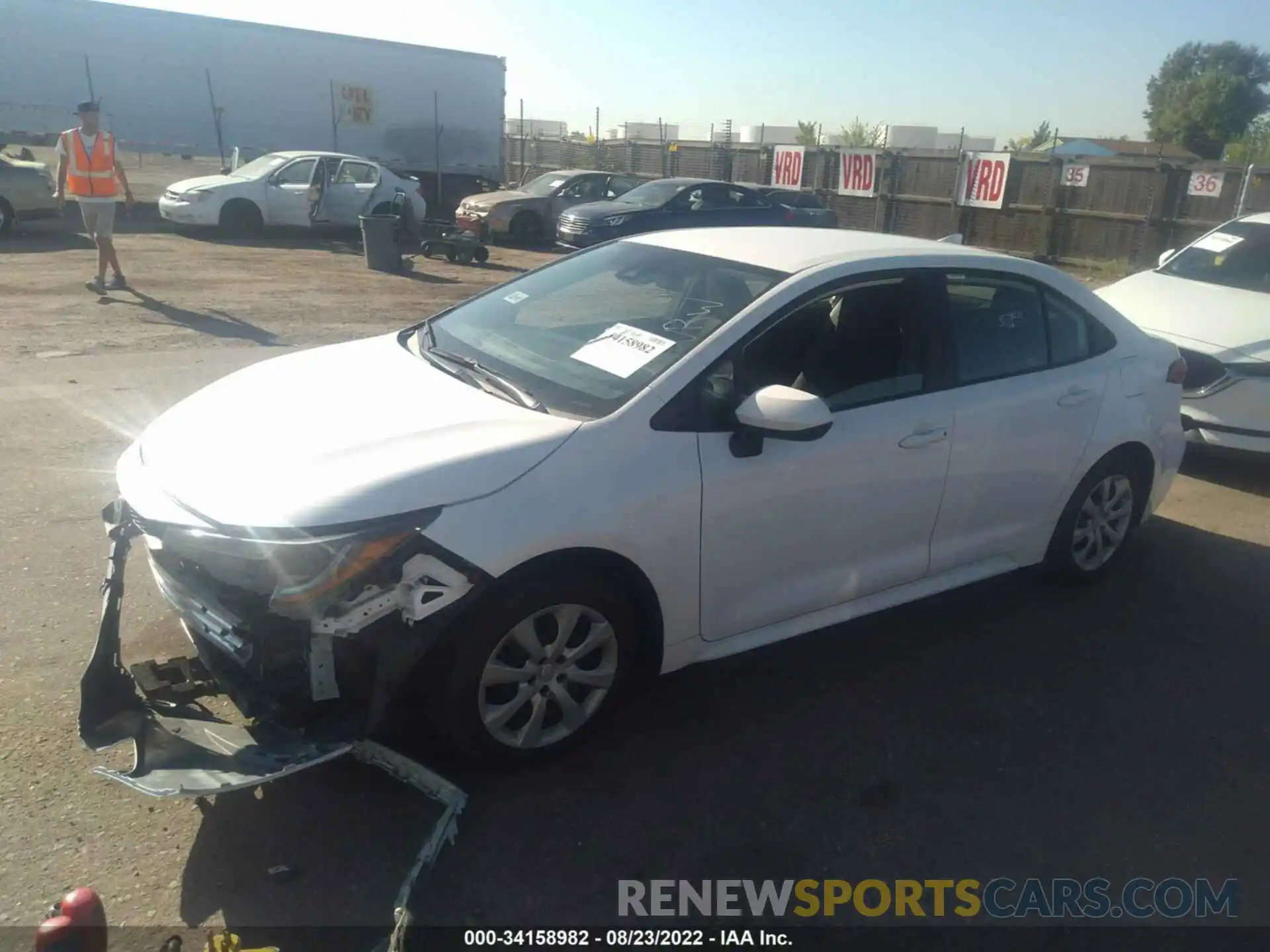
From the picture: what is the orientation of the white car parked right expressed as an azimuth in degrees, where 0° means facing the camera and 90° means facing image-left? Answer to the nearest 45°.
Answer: approximately 45°

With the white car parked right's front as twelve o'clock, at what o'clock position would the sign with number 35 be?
The sign with number 35 is roughly at 4 o'clock from the white car parked right.

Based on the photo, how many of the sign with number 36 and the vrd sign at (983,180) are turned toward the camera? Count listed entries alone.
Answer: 2

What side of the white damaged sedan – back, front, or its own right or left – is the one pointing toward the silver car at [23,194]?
right

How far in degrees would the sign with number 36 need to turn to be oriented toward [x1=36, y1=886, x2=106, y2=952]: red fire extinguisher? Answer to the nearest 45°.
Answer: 0° — it already faces it

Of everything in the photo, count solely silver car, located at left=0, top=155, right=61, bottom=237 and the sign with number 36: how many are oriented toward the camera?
1

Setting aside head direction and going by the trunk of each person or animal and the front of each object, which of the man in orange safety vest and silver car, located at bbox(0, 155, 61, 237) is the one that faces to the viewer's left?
the silver car

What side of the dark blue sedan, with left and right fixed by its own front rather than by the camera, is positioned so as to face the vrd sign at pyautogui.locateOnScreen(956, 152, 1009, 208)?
back

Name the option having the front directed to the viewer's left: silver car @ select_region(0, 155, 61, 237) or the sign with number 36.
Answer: the silver car
